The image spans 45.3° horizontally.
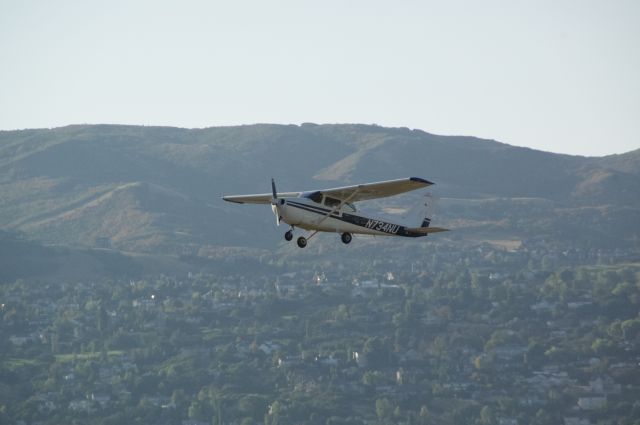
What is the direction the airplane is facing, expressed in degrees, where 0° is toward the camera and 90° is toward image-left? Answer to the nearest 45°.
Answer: approximately 45°
